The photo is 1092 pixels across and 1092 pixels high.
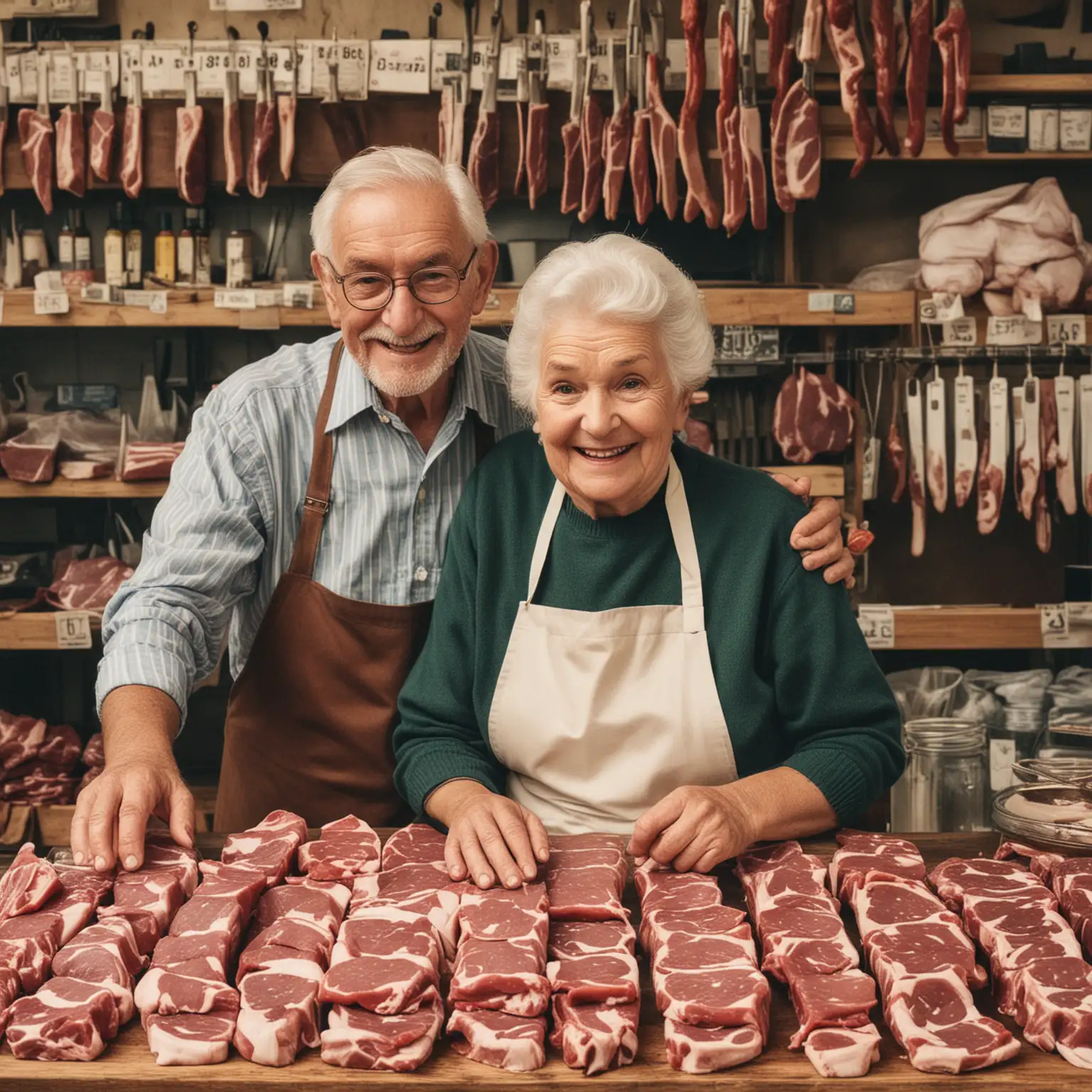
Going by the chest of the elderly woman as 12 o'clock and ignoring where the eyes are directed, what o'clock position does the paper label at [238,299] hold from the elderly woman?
The paper label is roughly at 5 o'clock from the elderly woman.

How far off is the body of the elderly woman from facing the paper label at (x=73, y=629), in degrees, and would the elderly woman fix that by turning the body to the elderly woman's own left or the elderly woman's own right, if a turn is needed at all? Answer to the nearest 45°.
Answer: approximately 135° to the elderly woman's own right

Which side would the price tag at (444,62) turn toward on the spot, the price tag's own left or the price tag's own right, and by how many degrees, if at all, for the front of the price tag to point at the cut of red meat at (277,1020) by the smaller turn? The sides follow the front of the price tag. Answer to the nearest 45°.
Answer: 0° — it already faces it

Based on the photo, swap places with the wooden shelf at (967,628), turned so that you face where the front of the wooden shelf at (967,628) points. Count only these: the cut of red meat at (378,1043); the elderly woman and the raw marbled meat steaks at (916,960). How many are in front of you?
3

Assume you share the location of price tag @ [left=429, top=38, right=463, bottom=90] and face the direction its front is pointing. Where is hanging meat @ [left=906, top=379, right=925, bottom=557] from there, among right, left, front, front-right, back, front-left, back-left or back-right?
left

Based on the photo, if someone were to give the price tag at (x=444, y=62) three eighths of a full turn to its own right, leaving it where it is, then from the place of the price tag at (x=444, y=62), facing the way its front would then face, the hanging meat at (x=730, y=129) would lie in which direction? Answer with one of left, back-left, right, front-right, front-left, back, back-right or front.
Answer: back-right

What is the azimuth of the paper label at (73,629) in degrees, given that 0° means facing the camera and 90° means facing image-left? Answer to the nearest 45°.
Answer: approximately 0°

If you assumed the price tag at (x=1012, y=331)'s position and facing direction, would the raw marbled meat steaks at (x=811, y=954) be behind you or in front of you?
in front
